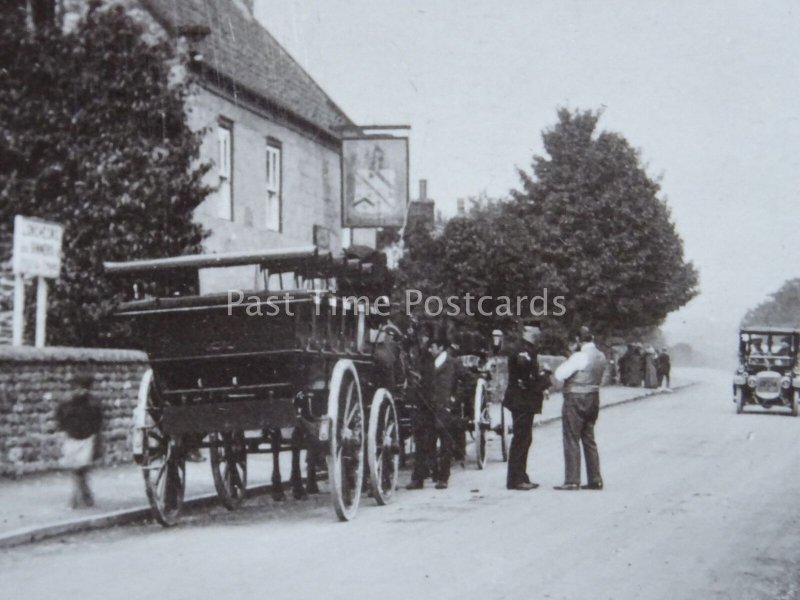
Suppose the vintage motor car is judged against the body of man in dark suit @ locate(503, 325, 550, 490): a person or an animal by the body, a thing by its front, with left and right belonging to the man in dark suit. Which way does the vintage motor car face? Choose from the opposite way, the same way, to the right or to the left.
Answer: to the right

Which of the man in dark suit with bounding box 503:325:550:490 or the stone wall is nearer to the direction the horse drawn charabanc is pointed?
the man in dark suit

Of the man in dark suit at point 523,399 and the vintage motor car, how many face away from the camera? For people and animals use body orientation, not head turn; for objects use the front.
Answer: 0

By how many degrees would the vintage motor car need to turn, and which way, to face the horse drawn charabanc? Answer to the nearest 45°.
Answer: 0° — it already faces it

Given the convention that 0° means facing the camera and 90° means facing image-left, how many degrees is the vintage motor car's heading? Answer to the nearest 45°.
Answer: approximately 0°

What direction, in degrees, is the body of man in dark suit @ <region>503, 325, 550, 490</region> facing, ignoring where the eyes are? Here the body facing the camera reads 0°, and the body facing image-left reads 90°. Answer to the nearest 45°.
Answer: approximately 270°

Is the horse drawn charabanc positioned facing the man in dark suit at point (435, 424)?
yes

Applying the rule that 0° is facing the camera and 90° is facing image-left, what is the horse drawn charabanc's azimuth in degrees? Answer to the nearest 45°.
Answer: approximately 225°

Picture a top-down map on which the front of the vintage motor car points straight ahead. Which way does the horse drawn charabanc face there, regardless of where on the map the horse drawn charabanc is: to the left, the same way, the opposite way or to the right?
the opposite way
